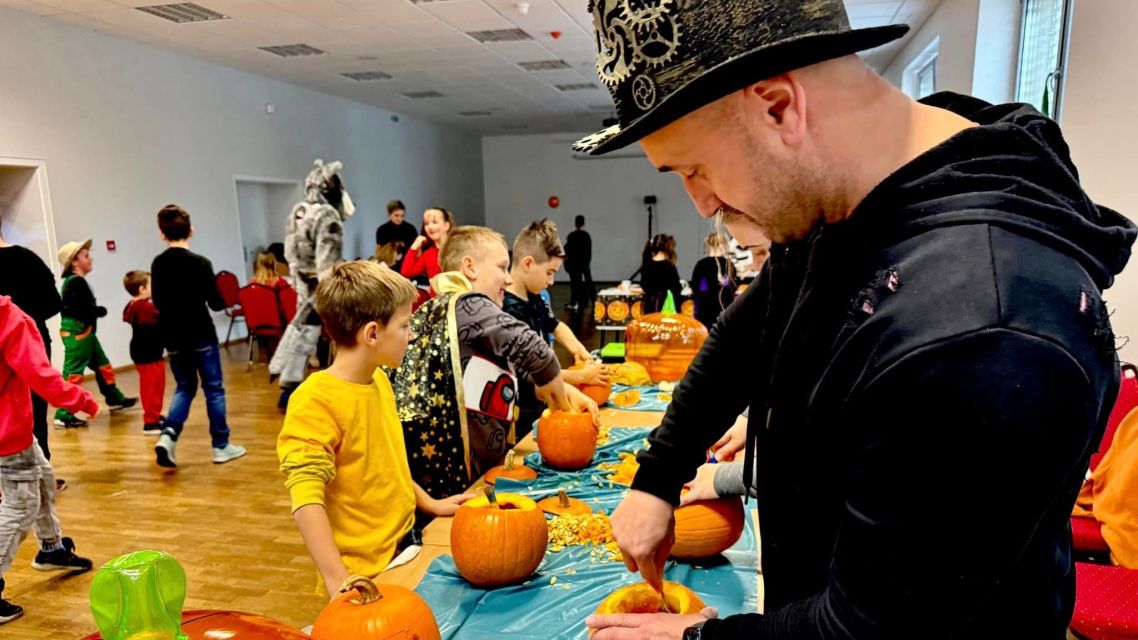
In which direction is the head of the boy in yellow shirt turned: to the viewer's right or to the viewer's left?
to the viewer's right

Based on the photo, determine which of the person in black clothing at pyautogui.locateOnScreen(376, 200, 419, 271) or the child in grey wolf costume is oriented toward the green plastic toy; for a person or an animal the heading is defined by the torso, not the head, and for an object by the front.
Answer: the person in black clothing

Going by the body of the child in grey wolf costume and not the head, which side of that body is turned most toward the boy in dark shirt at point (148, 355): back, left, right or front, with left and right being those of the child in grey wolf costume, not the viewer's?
back

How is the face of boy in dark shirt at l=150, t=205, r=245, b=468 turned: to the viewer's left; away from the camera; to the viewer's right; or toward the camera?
away from the camera

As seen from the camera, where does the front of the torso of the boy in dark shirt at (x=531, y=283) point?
to the viewer's right

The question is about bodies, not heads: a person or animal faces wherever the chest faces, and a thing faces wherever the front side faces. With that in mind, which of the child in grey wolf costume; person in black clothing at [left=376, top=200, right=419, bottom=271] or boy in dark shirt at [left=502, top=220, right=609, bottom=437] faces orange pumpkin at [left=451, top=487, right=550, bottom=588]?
the person in black clothing

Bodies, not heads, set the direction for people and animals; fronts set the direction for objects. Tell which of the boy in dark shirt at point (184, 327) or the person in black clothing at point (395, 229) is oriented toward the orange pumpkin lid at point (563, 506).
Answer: the person in black clothing

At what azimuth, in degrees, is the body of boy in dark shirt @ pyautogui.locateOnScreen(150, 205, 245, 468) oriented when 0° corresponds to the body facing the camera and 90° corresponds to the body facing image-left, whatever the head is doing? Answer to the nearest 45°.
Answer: approximately 225°

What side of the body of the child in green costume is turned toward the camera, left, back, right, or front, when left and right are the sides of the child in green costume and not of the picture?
right

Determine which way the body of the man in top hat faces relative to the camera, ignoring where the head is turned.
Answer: to the viewer's left

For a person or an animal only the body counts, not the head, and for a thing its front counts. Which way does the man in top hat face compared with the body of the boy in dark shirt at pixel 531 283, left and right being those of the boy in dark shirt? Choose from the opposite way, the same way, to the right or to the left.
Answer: the opposite way

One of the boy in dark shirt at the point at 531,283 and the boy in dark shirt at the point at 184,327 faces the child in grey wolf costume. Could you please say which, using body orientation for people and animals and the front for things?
the boy in dark shirt at the point at 184,327
